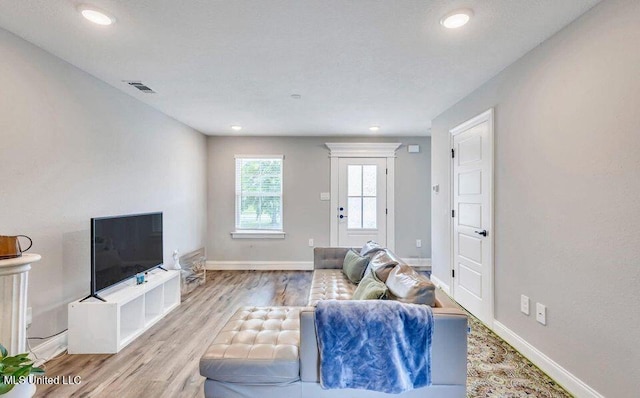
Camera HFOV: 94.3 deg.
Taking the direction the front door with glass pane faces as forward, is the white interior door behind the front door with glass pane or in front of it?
in front

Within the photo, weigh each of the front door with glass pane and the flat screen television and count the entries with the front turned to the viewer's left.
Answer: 0

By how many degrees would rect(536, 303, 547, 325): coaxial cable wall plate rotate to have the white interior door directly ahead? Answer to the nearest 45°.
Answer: approximately 90° to its right

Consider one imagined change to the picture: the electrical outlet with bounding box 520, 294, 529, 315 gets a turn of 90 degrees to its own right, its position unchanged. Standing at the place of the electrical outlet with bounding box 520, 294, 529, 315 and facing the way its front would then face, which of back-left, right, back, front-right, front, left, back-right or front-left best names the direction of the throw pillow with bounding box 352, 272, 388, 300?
left

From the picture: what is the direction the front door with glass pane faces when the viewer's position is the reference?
facing the viewer

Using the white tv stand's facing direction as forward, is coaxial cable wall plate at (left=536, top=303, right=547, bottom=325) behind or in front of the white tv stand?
in front

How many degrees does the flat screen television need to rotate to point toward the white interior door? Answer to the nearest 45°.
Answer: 0° — it already faces it

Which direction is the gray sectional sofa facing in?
to the viewer's left

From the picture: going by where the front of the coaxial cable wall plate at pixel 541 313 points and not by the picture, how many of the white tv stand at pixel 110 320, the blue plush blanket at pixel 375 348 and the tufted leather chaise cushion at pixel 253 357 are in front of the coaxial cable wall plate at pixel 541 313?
3

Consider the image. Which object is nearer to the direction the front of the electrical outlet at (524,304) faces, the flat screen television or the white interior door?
the flat screen television

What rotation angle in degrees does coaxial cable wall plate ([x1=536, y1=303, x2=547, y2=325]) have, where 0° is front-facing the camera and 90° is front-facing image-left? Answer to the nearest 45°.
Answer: approximately 45°

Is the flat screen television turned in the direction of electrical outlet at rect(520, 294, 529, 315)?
yes
